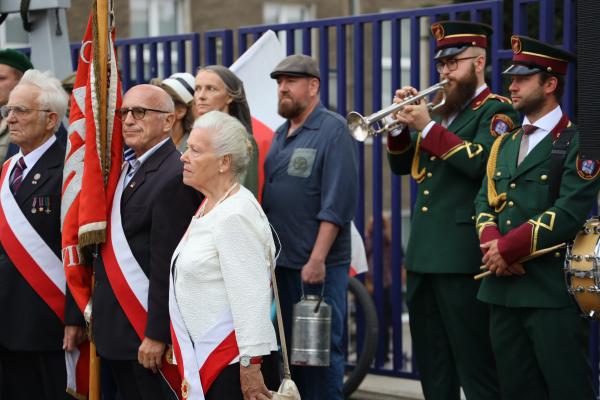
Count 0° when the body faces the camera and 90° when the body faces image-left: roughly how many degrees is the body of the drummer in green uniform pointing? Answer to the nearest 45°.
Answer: approximately 45°

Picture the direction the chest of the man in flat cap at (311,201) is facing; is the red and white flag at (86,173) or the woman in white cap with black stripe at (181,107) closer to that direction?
the red and white flag

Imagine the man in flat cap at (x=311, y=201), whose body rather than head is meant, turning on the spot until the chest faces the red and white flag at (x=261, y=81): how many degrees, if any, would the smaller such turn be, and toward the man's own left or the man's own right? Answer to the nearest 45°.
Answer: approximately 135° to the man's own right

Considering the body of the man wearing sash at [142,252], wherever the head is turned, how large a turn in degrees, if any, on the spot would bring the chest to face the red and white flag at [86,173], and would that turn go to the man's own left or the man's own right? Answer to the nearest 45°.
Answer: approximately 90° to the man's own right

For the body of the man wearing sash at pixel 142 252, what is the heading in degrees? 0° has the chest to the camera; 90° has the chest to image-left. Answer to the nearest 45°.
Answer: approximately 45°

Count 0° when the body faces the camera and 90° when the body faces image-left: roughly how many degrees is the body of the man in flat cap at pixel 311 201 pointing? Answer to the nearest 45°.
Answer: approximately 45°

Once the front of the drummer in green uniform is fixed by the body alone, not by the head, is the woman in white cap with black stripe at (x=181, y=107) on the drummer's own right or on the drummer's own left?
on the drummer's own right

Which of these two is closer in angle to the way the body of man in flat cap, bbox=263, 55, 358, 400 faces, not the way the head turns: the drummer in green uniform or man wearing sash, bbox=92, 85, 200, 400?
the man wearing sash

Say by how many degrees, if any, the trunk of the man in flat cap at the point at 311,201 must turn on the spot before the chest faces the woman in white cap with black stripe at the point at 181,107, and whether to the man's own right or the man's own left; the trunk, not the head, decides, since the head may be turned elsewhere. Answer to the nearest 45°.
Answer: approximately 45° to the man's own right

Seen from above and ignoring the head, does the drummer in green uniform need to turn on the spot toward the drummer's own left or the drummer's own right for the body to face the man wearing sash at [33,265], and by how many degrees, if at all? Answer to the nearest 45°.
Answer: approximately 45° to the drummer's own right

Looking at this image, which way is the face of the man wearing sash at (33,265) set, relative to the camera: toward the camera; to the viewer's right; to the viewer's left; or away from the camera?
to the viewer's left

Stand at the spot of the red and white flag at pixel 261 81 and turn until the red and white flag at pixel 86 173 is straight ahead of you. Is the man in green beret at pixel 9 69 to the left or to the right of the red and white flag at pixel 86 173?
right
